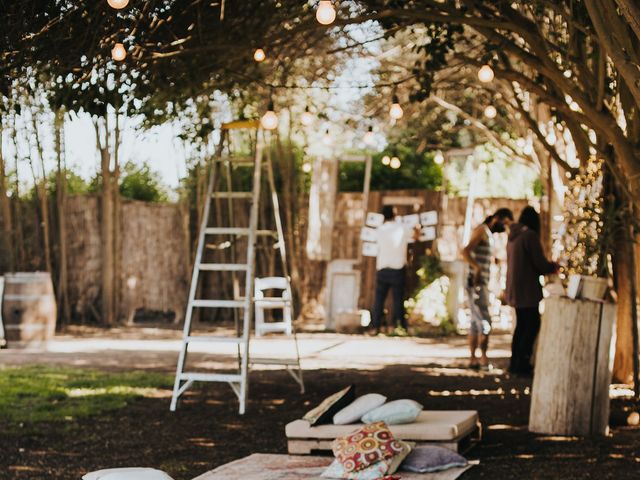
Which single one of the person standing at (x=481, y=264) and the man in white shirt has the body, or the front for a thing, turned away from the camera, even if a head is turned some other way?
the man in white shirt

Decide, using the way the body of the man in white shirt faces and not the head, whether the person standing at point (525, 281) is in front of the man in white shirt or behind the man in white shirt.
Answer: behind

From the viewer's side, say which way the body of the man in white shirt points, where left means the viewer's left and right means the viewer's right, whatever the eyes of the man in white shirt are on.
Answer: facing away from the viewer

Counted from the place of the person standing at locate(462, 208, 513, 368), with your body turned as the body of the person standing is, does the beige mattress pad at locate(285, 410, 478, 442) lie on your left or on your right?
on your right

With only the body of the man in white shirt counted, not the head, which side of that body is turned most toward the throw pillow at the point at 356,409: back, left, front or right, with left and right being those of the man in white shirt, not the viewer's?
back

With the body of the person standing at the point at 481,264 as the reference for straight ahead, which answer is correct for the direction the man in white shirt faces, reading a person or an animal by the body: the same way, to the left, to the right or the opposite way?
to the left

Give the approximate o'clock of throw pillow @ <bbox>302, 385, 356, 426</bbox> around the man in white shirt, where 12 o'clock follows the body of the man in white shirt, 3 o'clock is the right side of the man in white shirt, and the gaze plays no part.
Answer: The throw pillow is roughly at 6 o'clock from the man in white shirt.

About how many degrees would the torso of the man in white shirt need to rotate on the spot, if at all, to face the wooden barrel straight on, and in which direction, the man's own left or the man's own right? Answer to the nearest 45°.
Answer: approximately 135° to the man's own left

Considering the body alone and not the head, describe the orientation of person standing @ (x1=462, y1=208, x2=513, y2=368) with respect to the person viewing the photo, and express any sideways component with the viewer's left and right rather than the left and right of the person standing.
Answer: facing to the right of the viewer

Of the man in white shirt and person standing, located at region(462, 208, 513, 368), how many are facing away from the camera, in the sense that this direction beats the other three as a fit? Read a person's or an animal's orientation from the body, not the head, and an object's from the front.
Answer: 1

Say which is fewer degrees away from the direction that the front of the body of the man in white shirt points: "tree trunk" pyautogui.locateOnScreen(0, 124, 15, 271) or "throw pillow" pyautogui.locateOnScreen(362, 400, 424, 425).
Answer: the tree trunk
